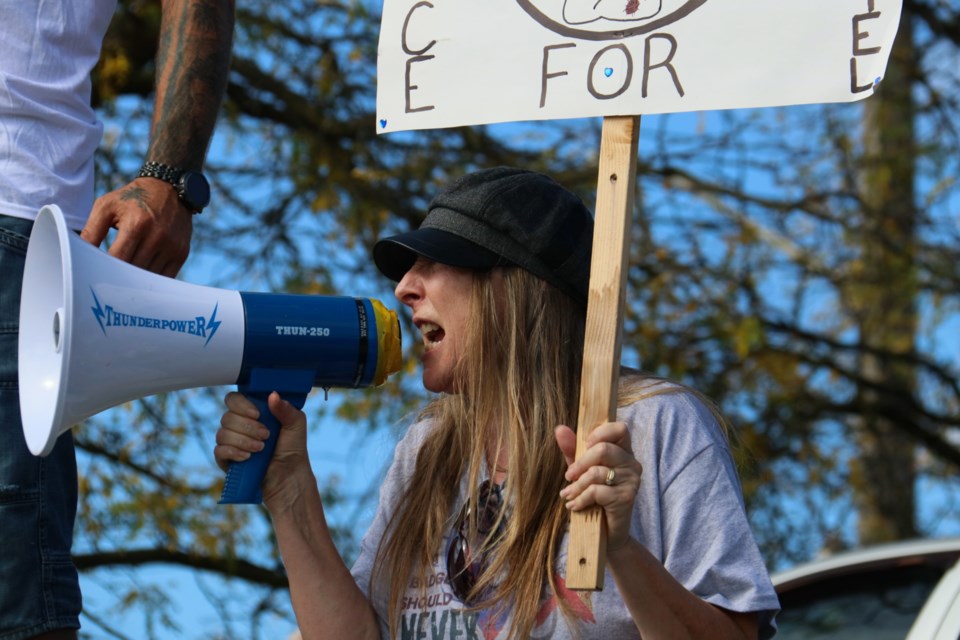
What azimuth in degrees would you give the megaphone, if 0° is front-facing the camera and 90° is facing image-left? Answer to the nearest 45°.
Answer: approximately 90°

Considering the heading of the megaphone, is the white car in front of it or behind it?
behind
